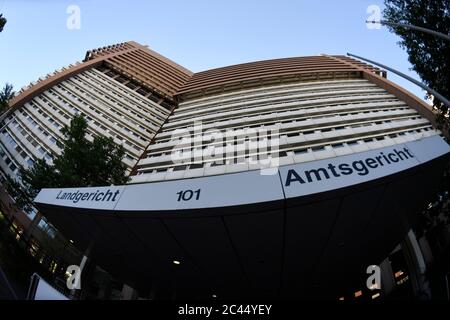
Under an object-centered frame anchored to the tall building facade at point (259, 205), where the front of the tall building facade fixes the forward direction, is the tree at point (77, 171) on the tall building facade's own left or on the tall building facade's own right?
on the tall building facade's own right

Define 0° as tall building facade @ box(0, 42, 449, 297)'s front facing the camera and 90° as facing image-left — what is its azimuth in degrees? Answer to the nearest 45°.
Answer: approximately 0°

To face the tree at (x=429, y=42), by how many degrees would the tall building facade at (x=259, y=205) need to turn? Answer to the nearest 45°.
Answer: approximately 90° to its left
